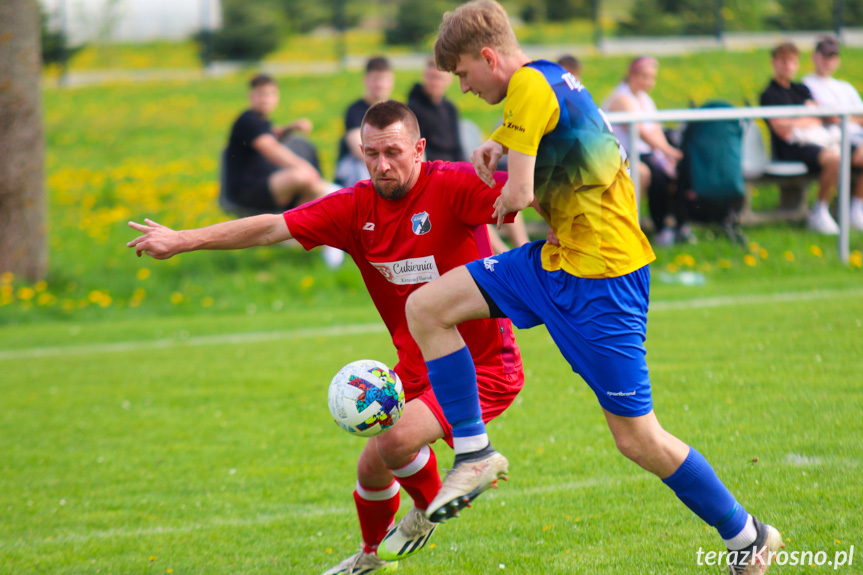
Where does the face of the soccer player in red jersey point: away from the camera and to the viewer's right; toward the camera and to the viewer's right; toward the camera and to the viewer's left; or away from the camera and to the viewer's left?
toward the camera and to the viewer's left

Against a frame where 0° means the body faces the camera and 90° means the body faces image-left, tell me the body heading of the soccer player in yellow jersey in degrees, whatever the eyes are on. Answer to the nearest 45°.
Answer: approximately 90°

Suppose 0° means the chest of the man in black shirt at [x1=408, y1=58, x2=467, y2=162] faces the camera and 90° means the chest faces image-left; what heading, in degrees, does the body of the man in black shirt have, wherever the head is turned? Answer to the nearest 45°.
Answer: approximately 0°

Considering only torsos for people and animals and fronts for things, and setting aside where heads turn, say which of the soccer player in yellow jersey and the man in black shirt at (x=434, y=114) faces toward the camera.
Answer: the man in black shirt

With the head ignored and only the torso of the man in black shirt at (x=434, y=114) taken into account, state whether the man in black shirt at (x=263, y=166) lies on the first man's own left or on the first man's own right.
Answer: on the first man's own right

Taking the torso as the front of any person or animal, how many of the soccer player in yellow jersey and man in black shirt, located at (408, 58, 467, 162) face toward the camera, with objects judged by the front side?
1

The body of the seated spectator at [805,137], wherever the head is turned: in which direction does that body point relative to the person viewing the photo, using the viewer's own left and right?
facing the viewer and to the right of the viewer

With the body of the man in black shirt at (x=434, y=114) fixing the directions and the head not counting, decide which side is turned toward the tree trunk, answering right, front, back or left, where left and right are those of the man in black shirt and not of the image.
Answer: right

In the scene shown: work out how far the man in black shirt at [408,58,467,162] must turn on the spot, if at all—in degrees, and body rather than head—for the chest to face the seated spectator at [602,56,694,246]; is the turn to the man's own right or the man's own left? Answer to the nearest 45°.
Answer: approximately 90° to the man's own left

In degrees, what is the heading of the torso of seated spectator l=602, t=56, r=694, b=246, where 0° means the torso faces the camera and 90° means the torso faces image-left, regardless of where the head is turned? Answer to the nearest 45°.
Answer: approximately 315°
